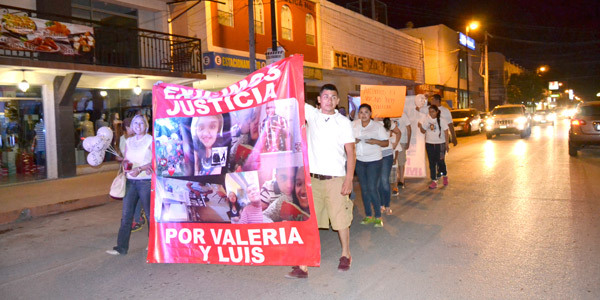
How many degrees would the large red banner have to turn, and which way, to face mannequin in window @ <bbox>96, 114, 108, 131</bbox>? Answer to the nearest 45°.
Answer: approximately 180°

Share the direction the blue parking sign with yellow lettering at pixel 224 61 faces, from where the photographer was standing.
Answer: facing the viewer and to the right of the viewer

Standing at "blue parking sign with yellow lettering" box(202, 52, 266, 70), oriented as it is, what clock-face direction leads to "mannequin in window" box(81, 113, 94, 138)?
The mannequin in window is roughly at 4 o'clock from the blue parking sign with yellow lettering.

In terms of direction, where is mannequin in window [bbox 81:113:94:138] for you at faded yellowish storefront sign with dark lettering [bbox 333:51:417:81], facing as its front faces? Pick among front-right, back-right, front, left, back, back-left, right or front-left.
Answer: right

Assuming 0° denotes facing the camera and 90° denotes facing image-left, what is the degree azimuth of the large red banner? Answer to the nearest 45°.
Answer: approximately 0°

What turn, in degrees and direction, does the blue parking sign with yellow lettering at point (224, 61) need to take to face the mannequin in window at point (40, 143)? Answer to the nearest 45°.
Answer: approximately 90° to its right

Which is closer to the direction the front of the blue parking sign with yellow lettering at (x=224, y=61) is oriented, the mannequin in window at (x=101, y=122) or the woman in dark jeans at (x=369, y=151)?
the woman in dark jeans

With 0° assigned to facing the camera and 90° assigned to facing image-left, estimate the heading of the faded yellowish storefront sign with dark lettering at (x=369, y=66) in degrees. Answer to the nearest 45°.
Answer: approximately 315°

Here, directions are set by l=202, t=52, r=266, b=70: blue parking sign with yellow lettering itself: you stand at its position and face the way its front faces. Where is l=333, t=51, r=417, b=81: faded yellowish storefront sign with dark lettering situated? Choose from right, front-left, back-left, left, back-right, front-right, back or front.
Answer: left

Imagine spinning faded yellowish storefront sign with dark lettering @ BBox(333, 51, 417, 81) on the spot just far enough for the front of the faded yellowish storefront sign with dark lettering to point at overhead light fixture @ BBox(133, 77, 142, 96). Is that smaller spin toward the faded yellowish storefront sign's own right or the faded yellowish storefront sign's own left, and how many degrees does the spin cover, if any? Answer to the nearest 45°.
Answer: approximately 90° to the faded yellowish storefront sign's own right

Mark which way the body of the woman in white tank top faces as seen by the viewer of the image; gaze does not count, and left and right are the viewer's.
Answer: facing the viewer and to the left of the viewer

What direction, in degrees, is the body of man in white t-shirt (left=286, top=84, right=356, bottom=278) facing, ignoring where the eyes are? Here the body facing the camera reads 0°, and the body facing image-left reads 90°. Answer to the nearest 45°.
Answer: approximately 45°
